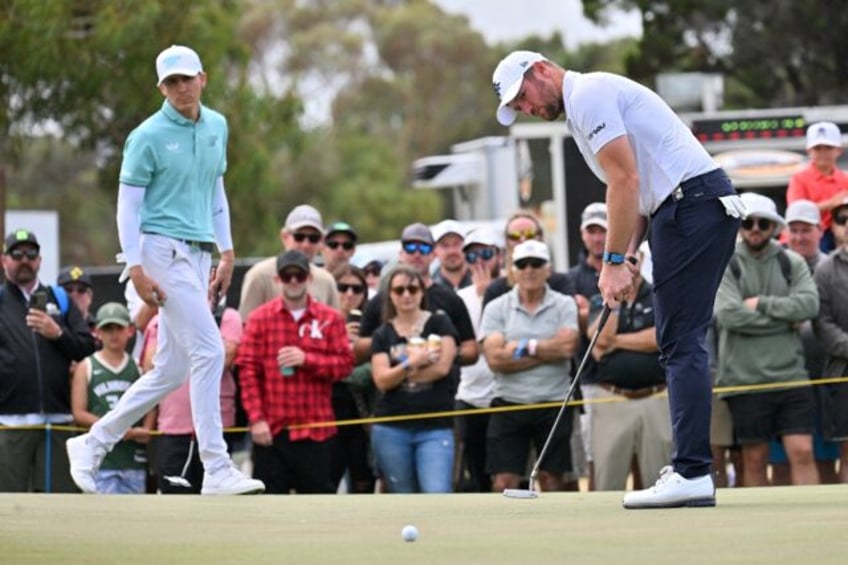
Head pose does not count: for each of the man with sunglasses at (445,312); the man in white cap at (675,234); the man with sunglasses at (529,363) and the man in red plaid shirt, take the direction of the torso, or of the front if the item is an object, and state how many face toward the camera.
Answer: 3

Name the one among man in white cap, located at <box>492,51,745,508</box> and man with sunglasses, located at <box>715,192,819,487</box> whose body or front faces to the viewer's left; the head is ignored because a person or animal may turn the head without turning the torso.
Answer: the man in white cap

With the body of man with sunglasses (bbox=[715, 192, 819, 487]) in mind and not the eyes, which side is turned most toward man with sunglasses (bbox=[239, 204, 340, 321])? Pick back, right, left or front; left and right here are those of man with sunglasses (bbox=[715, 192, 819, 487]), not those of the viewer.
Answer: right

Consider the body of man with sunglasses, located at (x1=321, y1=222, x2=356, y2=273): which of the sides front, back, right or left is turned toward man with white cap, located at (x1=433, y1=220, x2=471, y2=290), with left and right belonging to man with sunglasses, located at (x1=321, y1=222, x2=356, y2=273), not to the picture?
left

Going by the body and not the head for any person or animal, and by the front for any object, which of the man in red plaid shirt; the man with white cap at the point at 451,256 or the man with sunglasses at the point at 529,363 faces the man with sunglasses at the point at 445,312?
the man with white cap at the point at 451,256

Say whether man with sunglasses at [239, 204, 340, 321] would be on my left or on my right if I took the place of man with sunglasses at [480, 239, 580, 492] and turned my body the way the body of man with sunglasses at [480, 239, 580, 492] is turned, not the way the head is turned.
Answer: on my right

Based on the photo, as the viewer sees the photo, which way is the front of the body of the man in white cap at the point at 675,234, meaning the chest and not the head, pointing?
to the viewer's left

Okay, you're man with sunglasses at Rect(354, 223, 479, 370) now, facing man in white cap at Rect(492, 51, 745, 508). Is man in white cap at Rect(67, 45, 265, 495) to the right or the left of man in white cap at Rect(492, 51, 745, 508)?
right

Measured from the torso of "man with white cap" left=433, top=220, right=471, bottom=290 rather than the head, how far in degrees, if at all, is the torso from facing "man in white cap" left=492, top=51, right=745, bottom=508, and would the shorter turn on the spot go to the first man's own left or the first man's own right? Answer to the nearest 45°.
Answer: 0° — they already face them

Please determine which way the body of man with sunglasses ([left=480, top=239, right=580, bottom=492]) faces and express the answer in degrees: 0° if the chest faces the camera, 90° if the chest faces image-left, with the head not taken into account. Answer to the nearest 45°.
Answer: approximately 0°
